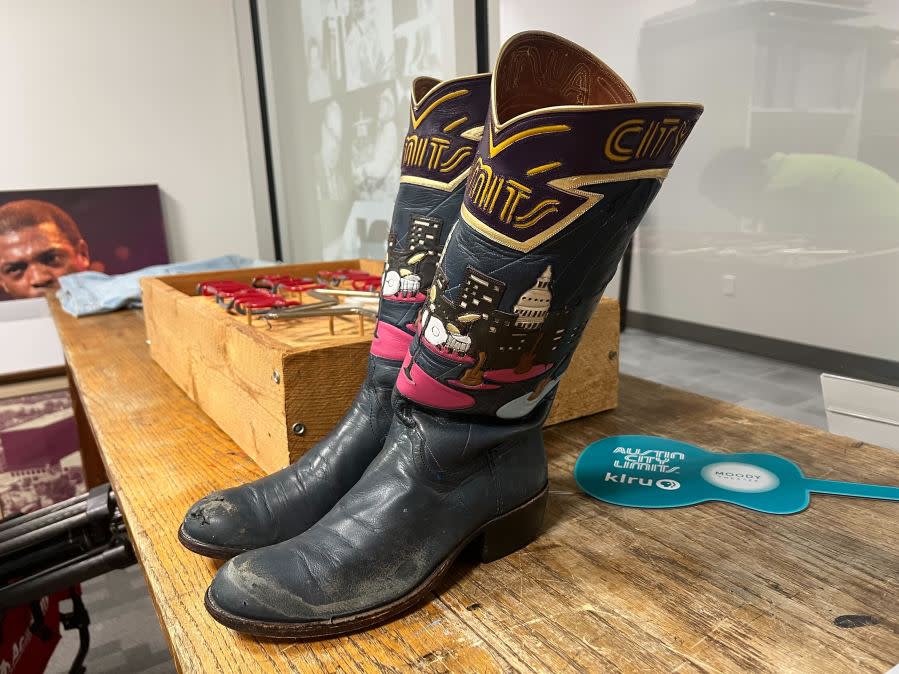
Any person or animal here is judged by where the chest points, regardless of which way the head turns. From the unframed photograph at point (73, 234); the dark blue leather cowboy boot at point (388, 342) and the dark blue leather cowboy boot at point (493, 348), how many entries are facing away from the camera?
0

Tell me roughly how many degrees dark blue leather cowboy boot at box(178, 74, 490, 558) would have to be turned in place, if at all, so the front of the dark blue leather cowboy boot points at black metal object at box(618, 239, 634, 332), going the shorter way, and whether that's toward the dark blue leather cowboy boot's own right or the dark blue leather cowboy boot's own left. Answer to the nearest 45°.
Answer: approximately 180°

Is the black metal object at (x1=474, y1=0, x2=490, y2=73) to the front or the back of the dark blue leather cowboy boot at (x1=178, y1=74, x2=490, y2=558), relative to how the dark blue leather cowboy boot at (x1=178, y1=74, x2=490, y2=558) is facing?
to the back

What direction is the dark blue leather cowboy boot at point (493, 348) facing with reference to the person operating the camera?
facing the viewer and to the left of the viewer

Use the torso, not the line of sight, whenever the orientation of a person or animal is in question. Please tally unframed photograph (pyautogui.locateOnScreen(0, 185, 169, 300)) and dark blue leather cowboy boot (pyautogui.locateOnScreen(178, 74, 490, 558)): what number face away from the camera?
0

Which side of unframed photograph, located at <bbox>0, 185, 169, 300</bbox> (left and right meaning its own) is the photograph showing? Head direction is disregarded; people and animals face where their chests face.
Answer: front

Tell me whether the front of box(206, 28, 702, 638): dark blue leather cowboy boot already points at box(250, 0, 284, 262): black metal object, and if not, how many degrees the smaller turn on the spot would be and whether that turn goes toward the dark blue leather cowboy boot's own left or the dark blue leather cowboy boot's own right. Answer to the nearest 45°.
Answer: approximately 135° to the dark blue leather cowboy boot's own right
